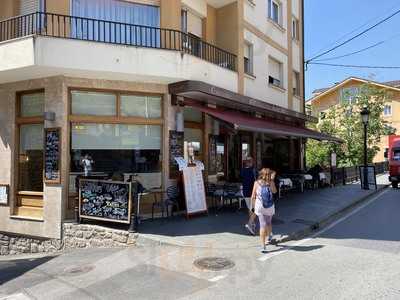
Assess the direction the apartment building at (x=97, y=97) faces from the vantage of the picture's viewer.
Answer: facing the viewer and to the right of the viewer

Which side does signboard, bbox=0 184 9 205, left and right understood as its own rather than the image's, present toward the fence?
back

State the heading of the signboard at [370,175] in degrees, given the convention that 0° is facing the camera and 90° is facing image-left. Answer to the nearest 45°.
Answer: approximately 0°

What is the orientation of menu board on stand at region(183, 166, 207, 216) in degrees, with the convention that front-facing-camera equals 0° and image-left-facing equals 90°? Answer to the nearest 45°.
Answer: approximately 0°

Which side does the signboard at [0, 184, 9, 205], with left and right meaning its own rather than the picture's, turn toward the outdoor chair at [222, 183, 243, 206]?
left

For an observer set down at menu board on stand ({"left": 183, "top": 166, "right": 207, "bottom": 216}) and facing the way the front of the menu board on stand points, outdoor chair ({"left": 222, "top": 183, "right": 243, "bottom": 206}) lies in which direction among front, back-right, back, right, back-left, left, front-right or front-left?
back-left

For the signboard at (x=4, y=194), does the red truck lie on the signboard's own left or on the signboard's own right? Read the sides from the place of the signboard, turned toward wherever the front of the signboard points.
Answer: on the signboard's own left

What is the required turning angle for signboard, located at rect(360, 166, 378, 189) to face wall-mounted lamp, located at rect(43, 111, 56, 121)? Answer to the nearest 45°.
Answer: approximately 45° to its right

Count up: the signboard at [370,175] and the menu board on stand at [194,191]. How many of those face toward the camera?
2
